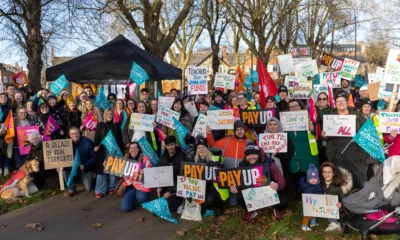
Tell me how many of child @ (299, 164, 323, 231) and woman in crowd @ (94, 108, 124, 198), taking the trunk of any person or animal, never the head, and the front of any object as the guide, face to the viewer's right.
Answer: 0

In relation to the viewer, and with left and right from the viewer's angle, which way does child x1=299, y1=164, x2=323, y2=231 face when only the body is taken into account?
facing the viewer

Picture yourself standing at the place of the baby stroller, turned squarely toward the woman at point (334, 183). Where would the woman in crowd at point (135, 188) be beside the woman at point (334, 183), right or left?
left

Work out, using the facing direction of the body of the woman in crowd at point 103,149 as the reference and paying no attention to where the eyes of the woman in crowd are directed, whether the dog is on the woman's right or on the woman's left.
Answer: on the woman's right

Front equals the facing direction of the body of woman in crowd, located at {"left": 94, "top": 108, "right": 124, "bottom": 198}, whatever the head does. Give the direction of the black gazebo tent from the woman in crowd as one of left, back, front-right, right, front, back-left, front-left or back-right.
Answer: back

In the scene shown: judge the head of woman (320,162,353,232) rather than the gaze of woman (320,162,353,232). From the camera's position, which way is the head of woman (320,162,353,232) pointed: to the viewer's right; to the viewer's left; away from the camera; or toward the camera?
toward the camera

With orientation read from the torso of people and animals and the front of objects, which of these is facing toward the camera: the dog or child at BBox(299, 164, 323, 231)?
the child

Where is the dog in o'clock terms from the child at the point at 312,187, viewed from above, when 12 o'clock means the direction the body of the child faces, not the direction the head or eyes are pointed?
The dog is roughly at 3 o'clock from the child.

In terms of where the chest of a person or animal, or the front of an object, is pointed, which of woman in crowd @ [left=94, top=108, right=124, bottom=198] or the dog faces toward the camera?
the woman in crowd

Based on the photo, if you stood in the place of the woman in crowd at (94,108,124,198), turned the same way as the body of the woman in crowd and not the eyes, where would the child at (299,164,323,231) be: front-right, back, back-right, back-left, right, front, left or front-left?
front-left

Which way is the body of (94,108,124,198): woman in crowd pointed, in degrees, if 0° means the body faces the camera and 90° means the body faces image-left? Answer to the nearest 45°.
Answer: approximately 0°

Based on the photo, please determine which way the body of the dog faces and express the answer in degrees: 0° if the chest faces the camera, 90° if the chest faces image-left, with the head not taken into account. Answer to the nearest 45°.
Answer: approximately 270°
